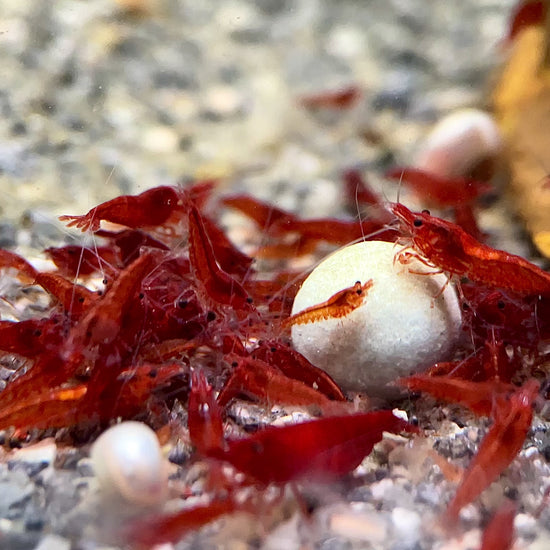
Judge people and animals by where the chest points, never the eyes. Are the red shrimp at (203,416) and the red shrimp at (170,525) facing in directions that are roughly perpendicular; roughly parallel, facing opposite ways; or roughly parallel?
roughly perpendicular

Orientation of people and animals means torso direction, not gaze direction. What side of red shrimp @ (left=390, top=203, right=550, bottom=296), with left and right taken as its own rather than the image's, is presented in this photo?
left

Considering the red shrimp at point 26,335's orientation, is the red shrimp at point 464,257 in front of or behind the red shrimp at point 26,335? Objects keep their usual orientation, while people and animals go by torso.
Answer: in front

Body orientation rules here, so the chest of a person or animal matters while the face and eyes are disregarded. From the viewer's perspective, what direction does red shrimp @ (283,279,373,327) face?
to the viewer's right
